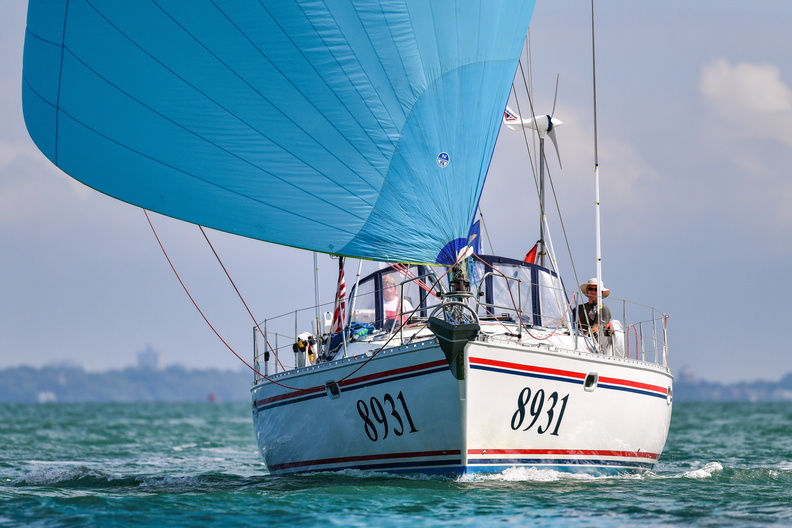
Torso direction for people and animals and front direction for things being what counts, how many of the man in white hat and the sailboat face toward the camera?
2

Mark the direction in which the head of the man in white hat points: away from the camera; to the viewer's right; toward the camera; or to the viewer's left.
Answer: toward the camera

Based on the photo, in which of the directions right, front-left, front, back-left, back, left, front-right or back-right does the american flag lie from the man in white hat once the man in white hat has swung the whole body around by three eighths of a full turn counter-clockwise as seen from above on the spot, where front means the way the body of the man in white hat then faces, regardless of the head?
back-left

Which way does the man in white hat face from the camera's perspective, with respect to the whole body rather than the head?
toward the camera

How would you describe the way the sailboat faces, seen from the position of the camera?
facing the viewer

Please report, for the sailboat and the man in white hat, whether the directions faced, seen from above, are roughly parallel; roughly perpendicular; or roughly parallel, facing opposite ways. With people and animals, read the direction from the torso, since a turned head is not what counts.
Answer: roughly parallel
